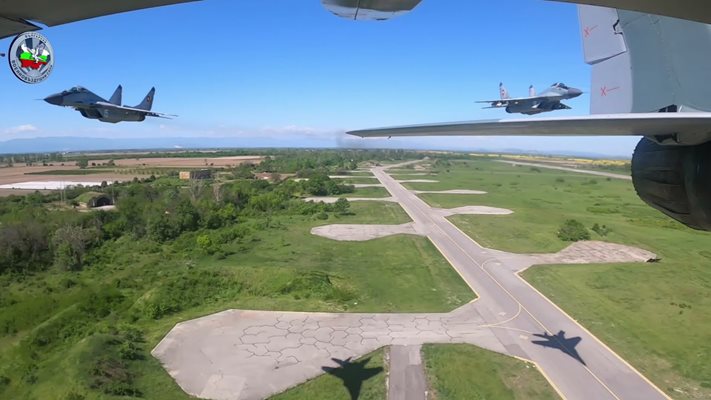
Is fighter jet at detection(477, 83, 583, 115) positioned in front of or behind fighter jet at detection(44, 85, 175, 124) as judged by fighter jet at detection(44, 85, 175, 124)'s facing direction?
behind
